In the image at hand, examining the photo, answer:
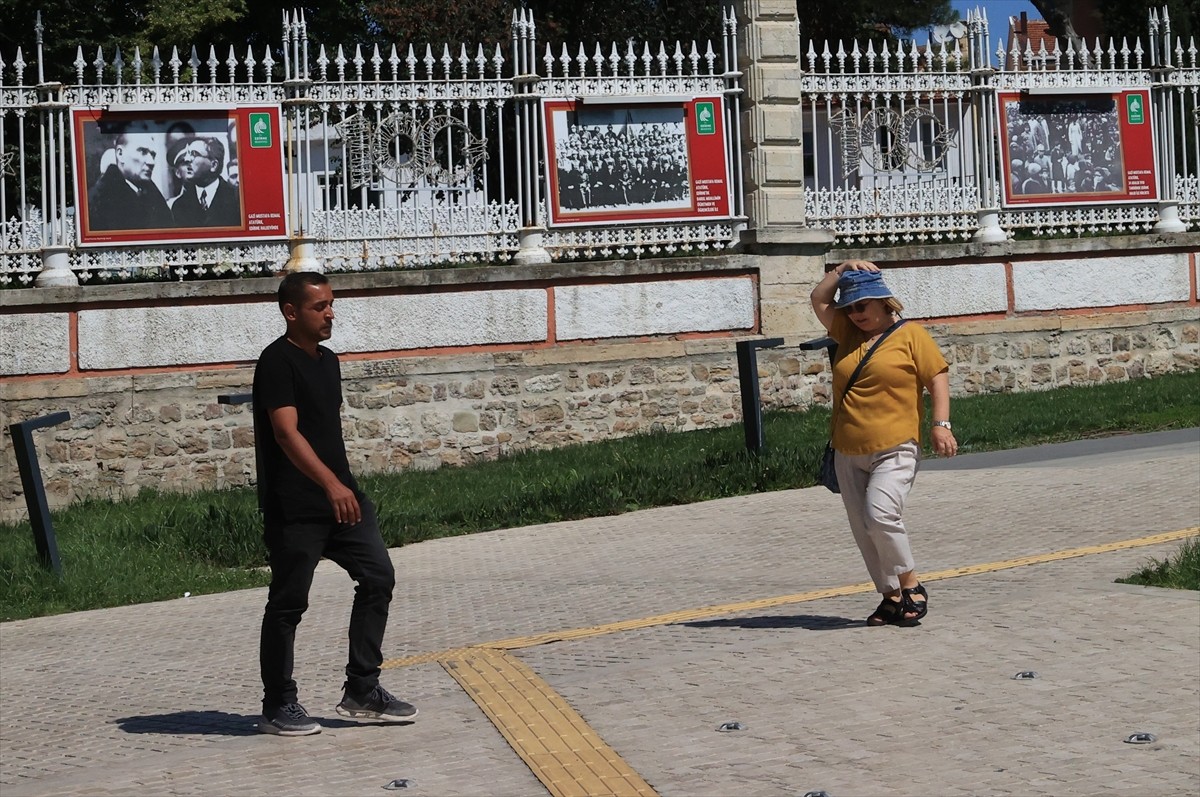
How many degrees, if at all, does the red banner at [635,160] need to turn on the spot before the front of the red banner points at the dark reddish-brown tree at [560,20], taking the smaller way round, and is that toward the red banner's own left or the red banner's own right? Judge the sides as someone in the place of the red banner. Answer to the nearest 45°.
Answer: approximately 180°

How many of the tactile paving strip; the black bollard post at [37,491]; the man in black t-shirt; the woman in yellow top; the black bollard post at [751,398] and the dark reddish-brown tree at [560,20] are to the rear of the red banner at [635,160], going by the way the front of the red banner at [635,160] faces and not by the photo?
1

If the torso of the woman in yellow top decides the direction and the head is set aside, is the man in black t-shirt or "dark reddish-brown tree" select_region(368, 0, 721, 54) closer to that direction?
the man in black t-shirt

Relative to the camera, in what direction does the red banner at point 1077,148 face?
facing the viewer

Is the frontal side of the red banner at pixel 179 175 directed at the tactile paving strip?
yes

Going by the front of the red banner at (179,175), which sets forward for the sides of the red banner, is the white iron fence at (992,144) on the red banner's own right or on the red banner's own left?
on the red banner's own left

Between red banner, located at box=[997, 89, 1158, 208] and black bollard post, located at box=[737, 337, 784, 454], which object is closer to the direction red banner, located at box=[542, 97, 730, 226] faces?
the black bollard post

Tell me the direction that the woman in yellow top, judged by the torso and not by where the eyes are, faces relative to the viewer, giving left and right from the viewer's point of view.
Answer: facing the viewer and to the left of the viewer

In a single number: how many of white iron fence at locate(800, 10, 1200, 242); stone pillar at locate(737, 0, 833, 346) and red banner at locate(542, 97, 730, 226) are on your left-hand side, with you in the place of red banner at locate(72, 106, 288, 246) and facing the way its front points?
3

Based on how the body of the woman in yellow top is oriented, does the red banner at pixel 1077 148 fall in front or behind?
behind

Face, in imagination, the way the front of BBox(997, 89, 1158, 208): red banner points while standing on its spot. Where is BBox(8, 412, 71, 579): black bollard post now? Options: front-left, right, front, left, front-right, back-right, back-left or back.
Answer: front-right

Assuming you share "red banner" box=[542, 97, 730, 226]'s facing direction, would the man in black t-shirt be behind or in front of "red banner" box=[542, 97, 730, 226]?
in front

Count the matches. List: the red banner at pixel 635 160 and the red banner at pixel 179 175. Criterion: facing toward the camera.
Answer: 2

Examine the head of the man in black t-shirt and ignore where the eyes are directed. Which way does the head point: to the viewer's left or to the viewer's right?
to the viewer's right

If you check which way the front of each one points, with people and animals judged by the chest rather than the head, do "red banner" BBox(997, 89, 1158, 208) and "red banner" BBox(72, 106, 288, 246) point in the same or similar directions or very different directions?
same or similar directions

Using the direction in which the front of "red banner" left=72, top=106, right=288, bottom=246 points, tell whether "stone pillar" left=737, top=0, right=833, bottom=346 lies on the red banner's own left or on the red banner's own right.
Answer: on the red banner's own left

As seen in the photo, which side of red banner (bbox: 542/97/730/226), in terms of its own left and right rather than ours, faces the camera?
front

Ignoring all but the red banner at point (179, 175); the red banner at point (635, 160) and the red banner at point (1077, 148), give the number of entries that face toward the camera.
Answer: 3

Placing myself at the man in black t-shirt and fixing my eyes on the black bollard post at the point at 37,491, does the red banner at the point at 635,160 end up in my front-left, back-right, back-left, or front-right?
front-right
